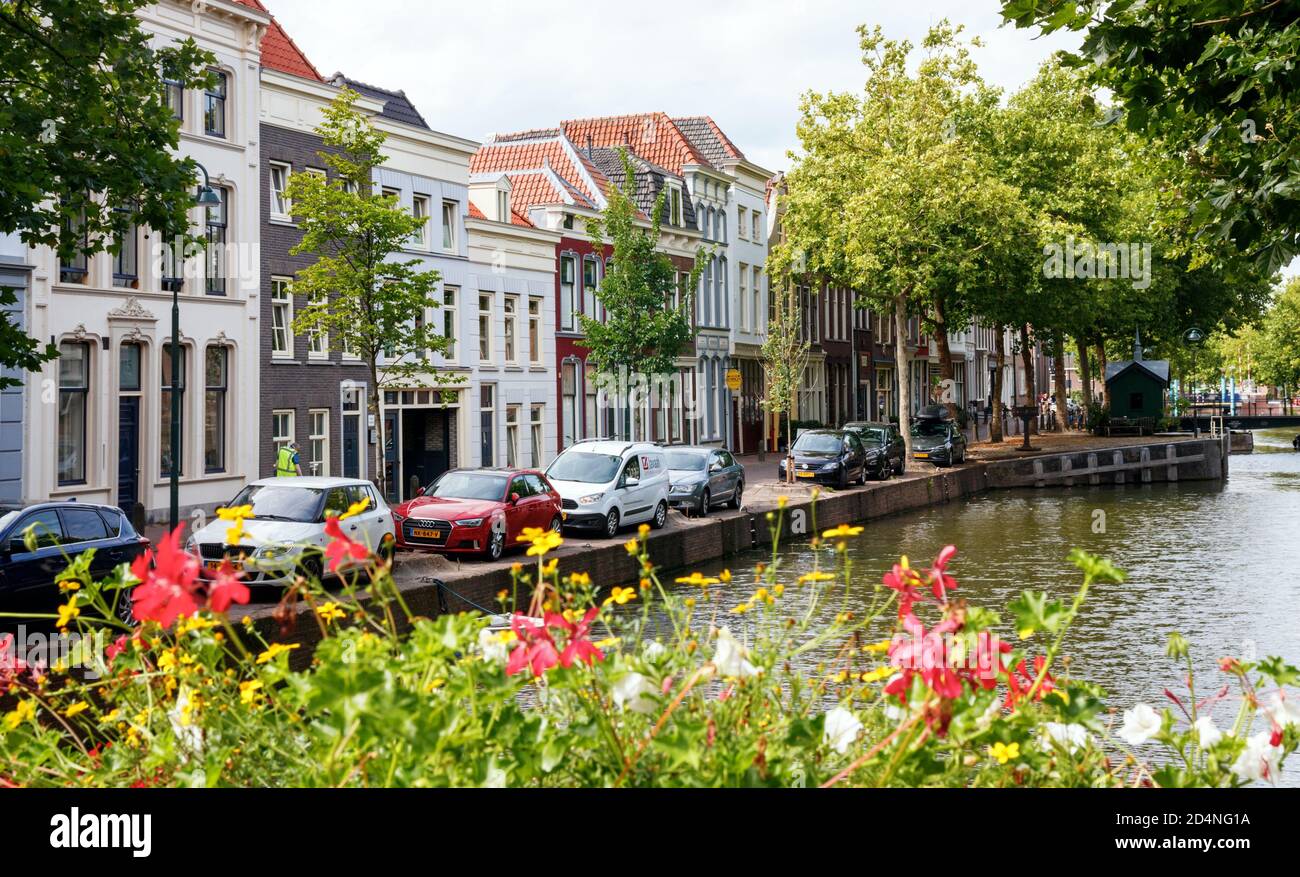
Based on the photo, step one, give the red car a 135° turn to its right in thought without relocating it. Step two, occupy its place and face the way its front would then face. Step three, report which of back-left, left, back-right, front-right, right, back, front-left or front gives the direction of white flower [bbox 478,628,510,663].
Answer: back

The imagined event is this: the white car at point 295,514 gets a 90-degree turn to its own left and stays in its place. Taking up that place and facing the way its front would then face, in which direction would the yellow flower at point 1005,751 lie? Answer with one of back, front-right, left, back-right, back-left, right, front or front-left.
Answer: front-right

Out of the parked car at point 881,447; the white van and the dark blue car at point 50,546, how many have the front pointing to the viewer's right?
0

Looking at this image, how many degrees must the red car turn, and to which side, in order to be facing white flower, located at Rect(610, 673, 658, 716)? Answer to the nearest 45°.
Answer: approximately 45° to its left

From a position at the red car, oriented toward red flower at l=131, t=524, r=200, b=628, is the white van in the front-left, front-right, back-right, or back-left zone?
back-left

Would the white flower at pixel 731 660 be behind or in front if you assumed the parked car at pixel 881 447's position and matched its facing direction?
in front

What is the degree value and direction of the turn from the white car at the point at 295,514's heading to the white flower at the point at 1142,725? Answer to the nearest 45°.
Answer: approximately 45° to its left

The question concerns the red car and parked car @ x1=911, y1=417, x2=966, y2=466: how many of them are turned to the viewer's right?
0

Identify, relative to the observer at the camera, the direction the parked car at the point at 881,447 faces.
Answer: facing the viewer and to the left of the viewer

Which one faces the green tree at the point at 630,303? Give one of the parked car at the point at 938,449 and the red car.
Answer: the parked car

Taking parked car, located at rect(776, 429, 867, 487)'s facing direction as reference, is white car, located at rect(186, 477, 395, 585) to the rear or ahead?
ahead

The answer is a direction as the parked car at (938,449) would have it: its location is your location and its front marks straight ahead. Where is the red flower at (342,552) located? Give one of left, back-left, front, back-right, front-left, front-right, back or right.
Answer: front-left

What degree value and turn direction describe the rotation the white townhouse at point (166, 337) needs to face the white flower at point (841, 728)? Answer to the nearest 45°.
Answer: approximately 45° to its right

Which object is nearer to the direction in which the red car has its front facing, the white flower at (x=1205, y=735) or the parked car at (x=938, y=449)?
the white flower

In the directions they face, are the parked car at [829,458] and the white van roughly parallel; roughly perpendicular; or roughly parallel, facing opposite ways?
roughly parallel
